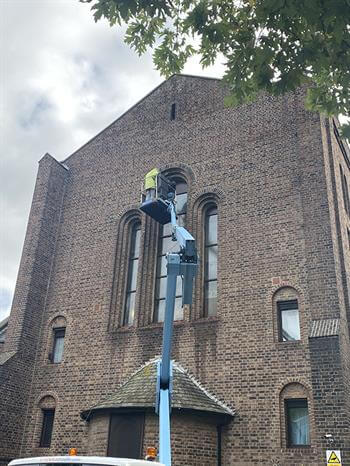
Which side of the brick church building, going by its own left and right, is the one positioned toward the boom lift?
front

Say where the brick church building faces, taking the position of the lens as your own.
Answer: facing the viewer
